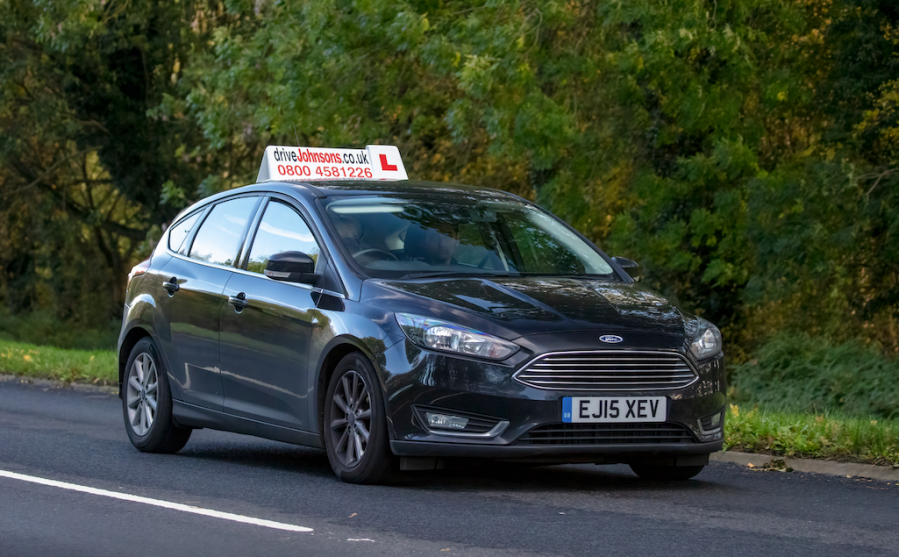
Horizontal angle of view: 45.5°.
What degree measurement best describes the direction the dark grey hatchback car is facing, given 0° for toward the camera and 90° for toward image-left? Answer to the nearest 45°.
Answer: approximately 315°

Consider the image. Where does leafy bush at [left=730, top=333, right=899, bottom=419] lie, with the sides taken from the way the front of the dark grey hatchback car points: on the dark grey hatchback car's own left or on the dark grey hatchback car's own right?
on the dark grey hatchback car's own left
